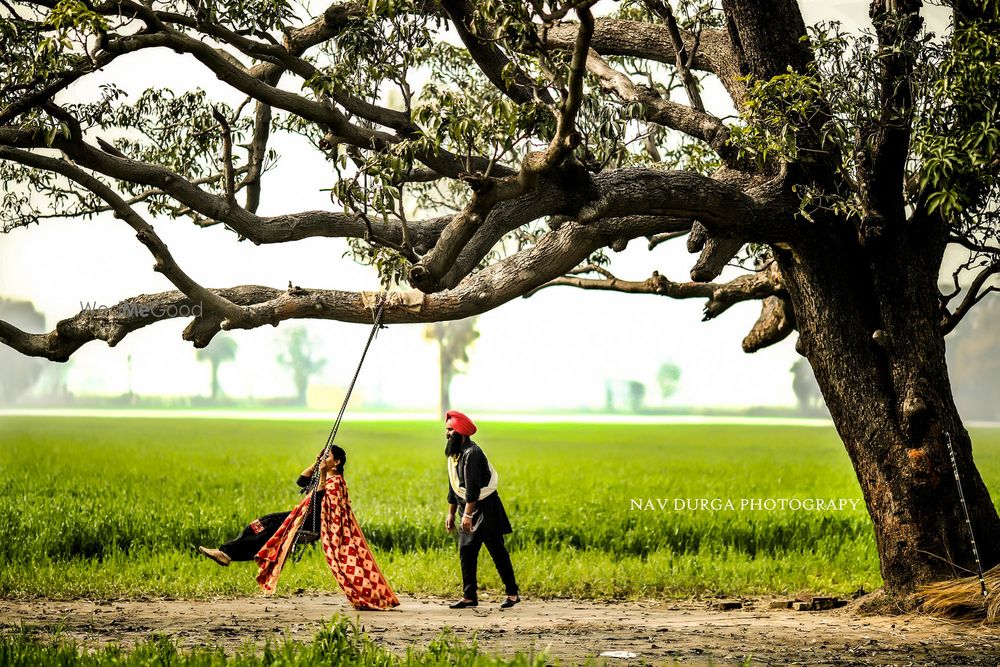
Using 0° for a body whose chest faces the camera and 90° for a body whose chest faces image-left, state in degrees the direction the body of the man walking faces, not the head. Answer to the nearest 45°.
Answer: approximately 90°

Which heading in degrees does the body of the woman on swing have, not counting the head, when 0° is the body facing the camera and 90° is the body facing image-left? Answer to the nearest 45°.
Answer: approximately 90°

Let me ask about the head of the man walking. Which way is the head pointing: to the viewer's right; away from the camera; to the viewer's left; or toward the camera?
to the viewer's left

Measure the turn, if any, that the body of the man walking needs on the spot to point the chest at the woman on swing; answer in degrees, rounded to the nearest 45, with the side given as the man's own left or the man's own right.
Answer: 0° — they already face them

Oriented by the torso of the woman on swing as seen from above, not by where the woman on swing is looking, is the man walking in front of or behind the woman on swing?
behind
